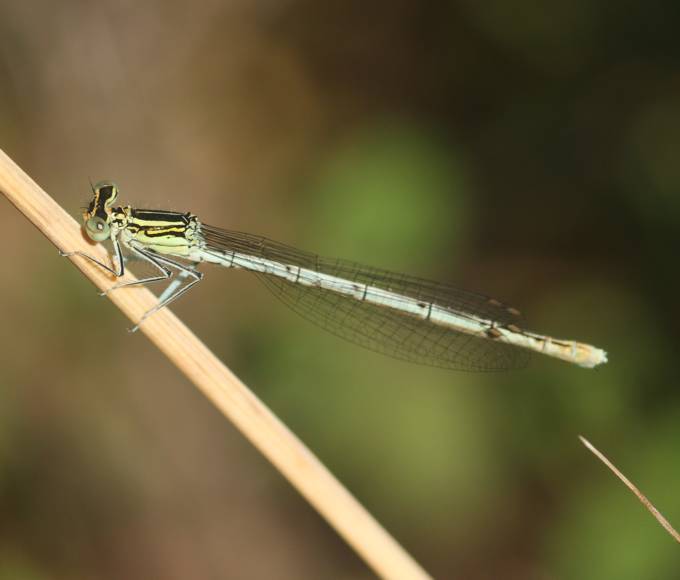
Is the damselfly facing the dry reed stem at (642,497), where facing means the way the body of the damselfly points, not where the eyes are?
no

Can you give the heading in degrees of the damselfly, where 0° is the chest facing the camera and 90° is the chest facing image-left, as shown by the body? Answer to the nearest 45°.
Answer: approximately 90°
